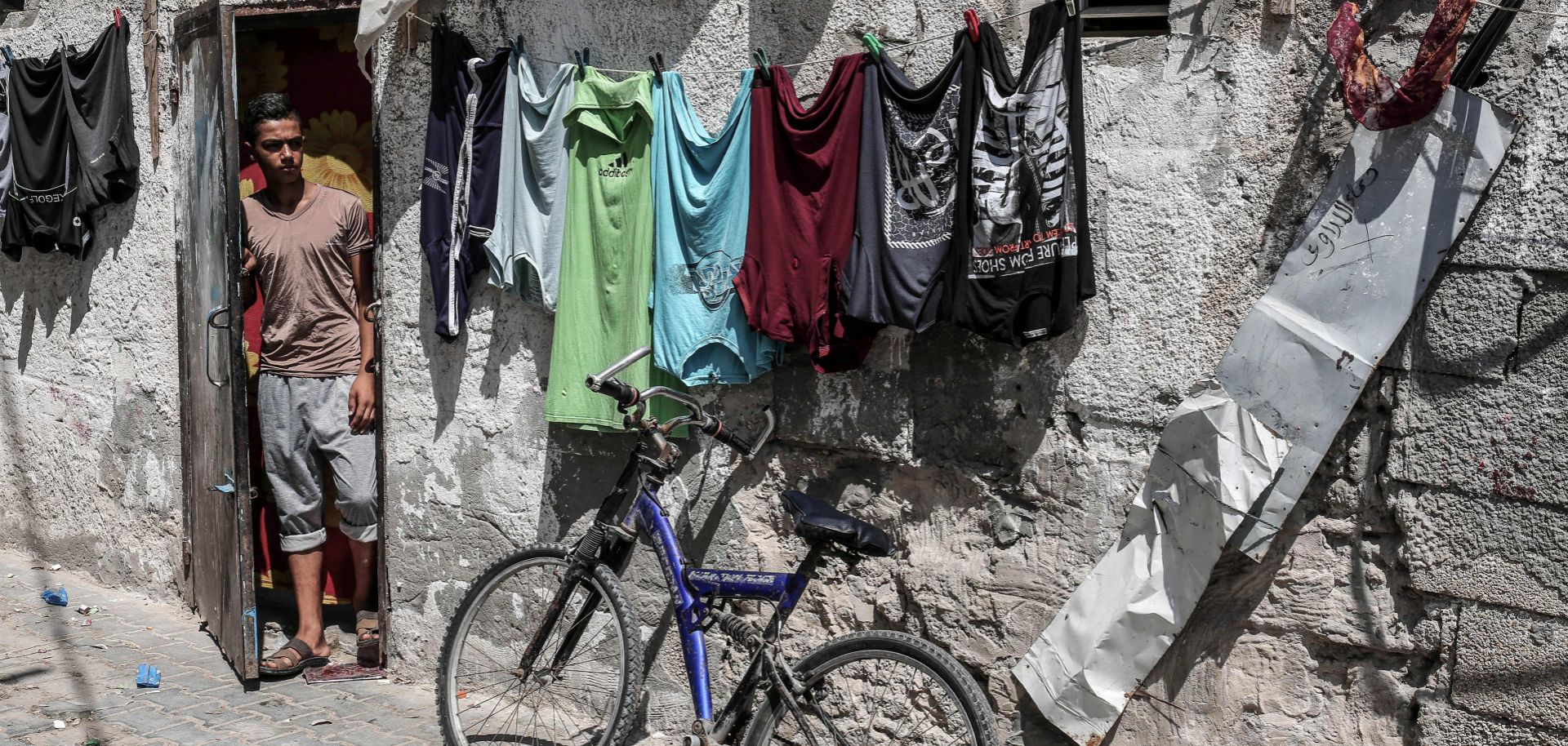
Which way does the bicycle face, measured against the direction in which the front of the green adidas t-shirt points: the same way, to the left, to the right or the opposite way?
to the right

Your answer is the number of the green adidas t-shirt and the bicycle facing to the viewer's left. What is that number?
1

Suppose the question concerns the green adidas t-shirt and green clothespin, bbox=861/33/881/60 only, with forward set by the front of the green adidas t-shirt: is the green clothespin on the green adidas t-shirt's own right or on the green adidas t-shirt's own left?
on the green adidas t-shirt's own left

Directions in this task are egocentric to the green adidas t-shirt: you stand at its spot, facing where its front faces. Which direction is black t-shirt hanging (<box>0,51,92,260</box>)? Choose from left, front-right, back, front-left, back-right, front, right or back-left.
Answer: back-right

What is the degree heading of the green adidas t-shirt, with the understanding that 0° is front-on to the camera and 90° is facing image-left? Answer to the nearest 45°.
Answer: approximately 0°

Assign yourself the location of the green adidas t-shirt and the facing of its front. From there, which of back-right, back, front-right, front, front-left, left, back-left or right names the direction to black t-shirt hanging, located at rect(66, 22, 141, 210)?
back-right

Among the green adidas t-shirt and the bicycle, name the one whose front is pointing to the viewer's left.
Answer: the bicycle

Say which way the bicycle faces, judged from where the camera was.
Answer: facing to the left of the viewer
